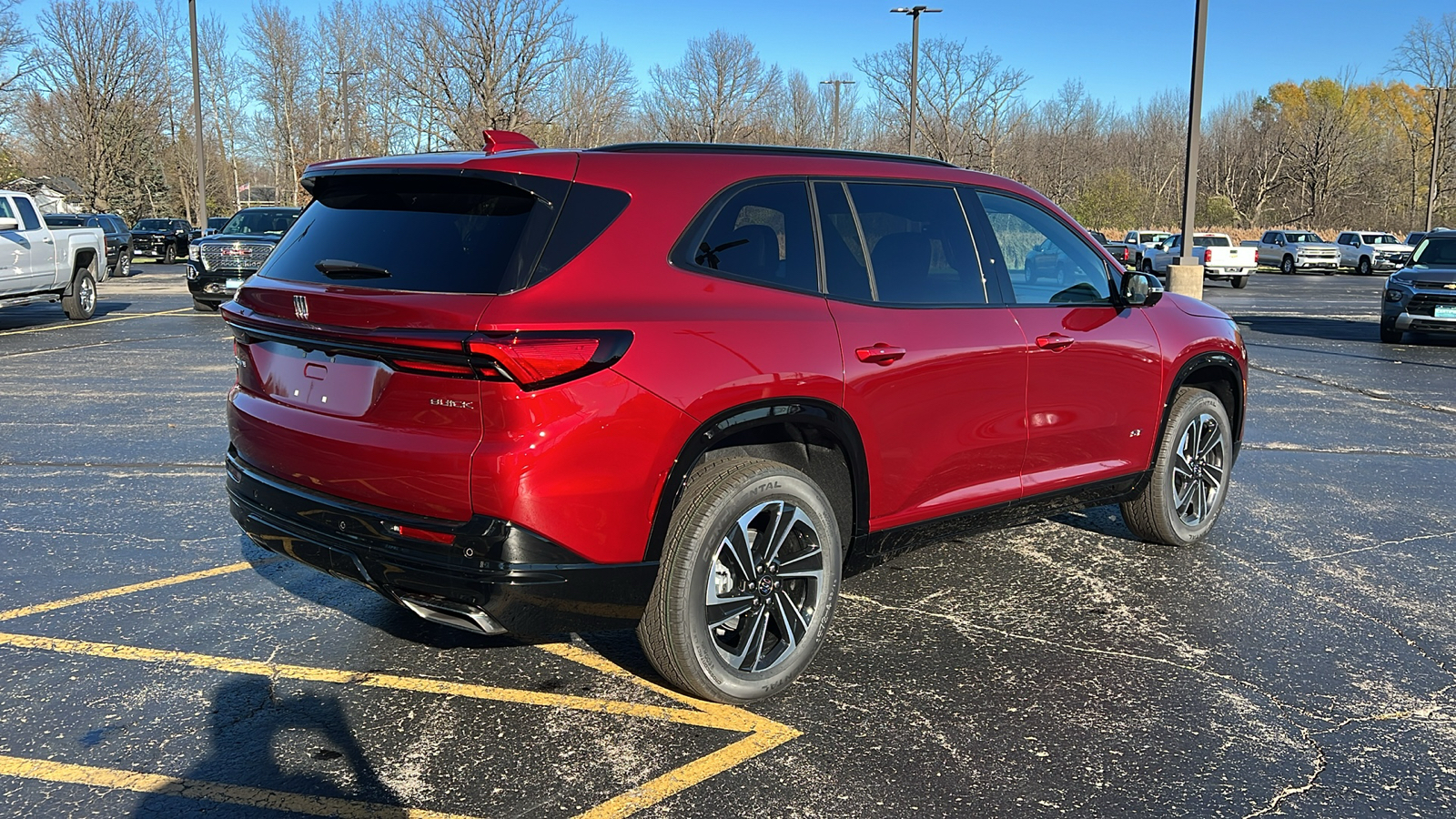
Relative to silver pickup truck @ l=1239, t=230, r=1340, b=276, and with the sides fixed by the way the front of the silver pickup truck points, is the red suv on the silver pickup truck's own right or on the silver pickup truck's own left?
on the silver pickup truck's own right

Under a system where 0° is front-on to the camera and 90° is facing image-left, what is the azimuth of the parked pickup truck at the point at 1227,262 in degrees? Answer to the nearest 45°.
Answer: approximately 135°

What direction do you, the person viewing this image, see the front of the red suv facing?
facing away from the viewer and to the right of the viewer

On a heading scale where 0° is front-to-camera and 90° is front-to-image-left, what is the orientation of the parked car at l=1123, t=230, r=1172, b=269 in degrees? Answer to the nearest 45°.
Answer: approximately 315°

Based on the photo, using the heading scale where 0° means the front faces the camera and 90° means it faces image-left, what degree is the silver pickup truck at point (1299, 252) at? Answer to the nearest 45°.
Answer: approximately 315°

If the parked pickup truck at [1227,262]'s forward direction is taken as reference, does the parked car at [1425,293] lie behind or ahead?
behind

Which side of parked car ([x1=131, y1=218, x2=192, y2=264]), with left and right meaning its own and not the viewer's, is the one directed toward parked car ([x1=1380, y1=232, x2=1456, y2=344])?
left
